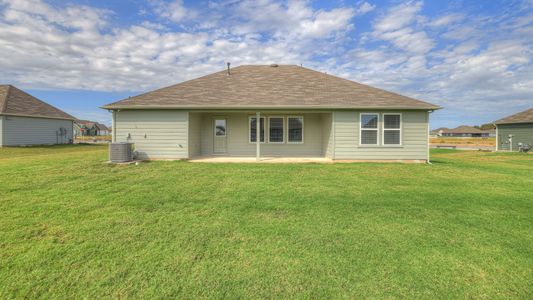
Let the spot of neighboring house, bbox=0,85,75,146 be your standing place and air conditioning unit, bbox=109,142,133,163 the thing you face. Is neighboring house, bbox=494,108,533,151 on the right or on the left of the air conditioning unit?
left

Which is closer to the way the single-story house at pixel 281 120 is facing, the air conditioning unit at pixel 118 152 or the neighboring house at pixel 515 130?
the neighboring house

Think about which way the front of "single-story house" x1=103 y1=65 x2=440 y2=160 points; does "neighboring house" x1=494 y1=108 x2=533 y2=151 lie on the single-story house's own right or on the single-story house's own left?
on the single-story house's own right

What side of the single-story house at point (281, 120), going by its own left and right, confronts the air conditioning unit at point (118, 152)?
left

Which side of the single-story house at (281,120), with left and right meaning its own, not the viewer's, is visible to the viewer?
back
